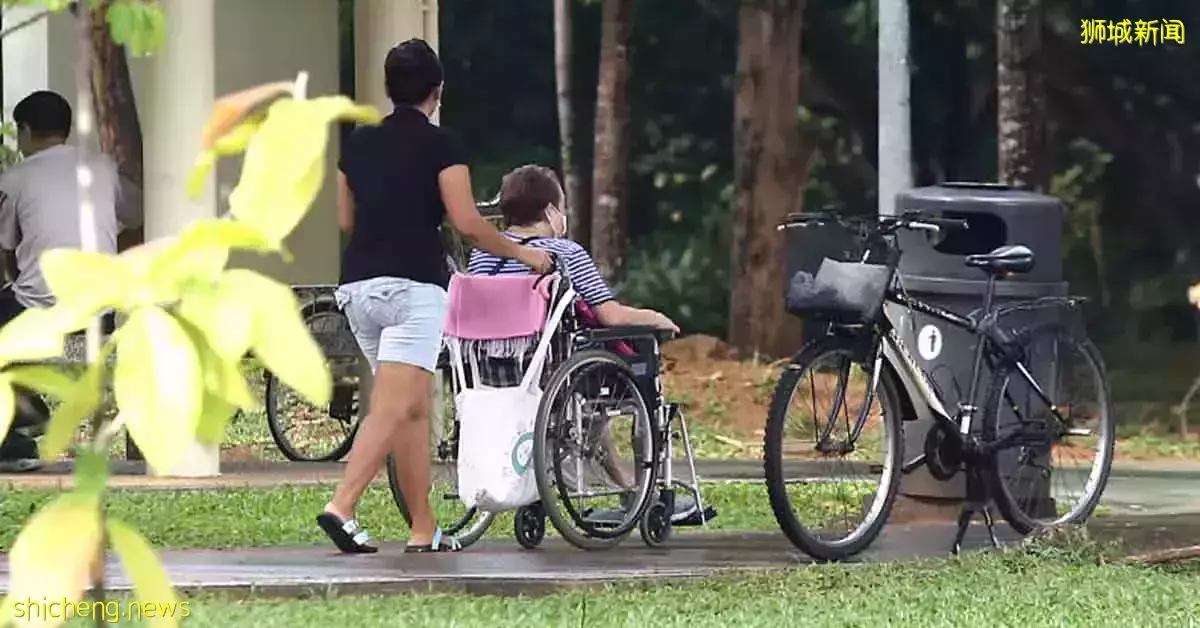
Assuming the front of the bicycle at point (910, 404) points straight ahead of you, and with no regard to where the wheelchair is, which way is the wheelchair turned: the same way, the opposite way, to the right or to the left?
the opposite way

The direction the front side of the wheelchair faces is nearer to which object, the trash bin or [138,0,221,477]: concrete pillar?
the trash bin

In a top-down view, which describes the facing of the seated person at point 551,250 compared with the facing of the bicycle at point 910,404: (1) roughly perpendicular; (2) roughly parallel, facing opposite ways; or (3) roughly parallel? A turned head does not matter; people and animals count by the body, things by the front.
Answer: roughly parallel, facing opposite ways

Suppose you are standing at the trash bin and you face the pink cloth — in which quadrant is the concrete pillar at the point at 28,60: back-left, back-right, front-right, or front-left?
front-right

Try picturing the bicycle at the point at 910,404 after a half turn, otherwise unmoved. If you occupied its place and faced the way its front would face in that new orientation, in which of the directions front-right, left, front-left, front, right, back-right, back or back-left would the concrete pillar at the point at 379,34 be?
left

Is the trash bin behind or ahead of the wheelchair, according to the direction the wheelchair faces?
ahead

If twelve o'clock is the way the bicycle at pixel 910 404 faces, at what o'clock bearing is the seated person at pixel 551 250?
The seated person is roughly at 1 o'clock from the bicycle.

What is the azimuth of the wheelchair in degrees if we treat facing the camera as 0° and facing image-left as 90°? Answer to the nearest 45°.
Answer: approximately 225°

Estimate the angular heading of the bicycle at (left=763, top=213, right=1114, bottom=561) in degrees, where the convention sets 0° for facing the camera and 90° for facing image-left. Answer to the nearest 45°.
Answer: approximately 45°

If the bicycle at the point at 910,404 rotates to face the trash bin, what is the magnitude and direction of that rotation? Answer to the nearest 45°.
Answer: approximately 135° to its right
